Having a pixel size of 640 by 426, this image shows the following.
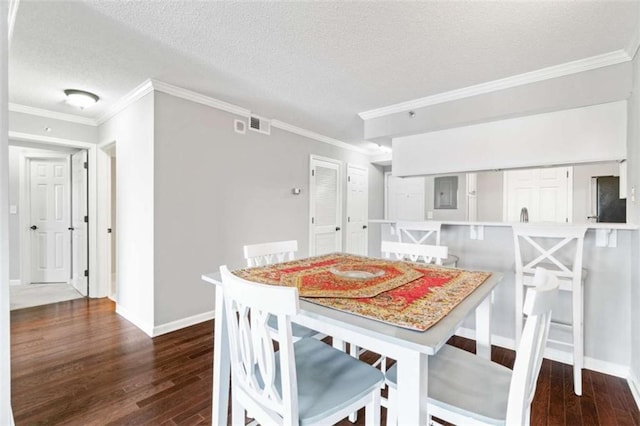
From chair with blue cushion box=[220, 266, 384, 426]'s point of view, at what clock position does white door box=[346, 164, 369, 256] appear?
The white door is roughly at 11 o'clock from the chair with blue cushion.

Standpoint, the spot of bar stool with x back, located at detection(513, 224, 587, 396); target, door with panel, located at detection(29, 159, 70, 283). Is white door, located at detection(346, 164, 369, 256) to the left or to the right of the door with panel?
right

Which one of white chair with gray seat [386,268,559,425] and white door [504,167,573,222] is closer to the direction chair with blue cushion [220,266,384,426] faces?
the white door

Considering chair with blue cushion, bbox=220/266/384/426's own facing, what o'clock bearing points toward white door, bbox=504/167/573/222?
The white door is roughly at 12 o'clock from the chair with blue cushion.

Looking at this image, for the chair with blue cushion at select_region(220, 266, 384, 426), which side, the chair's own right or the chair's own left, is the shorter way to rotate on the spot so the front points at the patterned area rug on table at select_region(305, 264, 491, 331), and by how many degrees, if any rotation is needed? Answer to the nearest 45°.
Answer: approximately 45° to the chair's own right

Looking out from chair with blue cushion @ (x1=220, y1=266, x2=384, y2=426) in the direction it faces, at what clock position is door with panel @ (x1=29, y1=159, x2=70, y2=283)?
The door with panel is roughly at 9 o'clock from the chair with blue cushion.

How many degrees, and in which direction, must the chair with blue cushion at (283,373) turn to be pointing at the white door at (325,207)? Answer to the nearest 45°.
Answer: approximately 45° to its left

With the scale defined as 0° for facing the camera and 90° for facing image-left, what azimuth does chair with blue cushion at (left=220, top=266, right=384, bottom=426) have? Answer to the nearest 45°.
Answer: approximately 225°

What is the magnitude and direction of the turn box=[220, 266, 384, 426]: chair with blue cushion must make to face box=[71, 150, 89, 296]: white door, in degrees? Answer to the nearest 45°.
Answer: approximately 90° to its left

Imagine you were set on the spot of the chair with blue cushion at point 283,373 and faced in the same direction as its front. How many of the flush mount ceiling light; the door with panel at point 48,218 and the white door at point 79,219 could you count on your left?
3

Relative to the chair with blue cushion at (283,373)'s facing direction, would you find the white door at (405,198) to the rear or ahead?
ahead

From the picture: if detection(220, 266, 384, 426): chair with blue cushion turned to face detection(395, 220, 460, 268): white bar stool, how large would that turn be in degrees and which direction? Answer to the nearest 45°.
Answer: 0° — it already faces it

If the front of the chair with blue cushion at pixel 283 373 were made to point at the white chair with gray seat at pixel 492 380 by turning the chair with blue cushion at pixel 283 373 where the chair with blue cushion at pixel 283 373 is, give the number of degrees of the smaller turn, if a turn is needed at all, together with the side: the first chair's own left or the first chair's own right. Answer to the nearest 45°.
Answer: approximately 45° to the first chair's own right
